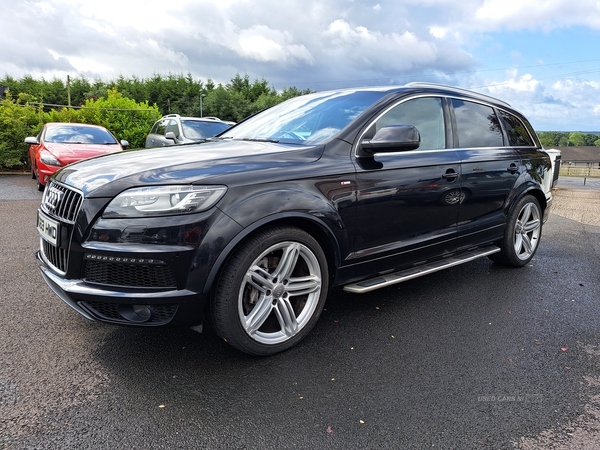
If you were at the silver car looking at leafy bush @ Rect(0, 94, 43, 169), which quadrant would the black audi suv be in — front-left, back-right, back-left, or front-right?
back-left

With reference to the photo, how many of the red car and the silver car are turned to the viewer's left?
0

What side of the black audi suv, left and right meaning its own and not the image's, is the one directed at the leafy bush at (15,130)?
right

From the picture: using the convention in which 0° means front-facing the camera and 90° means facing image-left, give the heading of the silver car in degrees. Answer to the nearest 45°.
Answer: approximately 315°

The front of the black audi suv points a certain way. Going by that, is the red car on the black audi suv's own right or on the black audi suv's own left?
on the black audi suv's own right

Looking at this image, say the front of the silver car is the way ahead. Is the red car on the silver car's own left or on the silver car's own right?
on the silver car's own right

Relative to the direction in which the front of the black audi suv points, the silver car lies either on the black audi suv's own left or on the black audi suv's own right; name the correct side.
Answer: on the black audi suv's own right

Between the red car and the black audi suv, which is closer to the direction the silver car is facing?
the black audi suv

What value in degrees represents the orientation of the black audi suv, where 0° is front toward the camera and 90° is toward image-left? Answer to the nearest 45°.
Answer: approximately 45°
